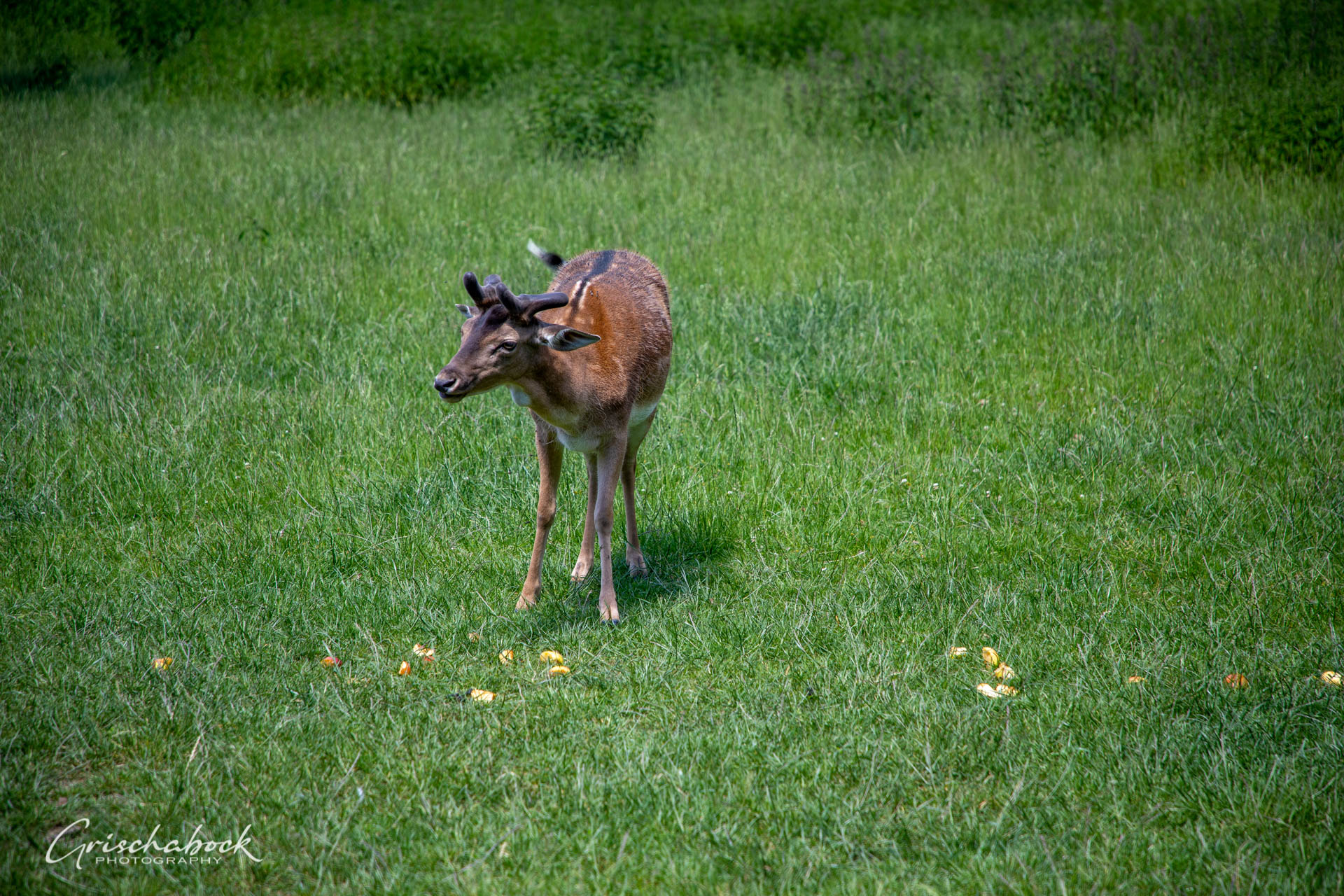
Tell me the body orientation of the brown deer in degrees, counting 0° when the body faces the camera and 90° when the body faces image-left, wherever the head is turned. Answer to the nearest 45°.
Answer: approximately 45°
